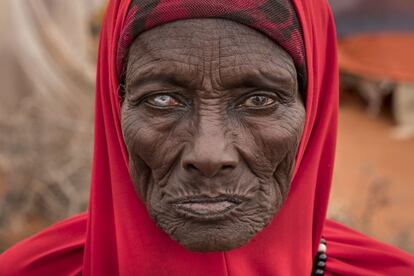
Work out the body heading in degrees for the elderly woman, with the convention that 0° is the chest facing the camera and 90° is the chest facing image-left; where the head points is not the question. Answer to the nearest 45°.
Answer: approximately 0°
